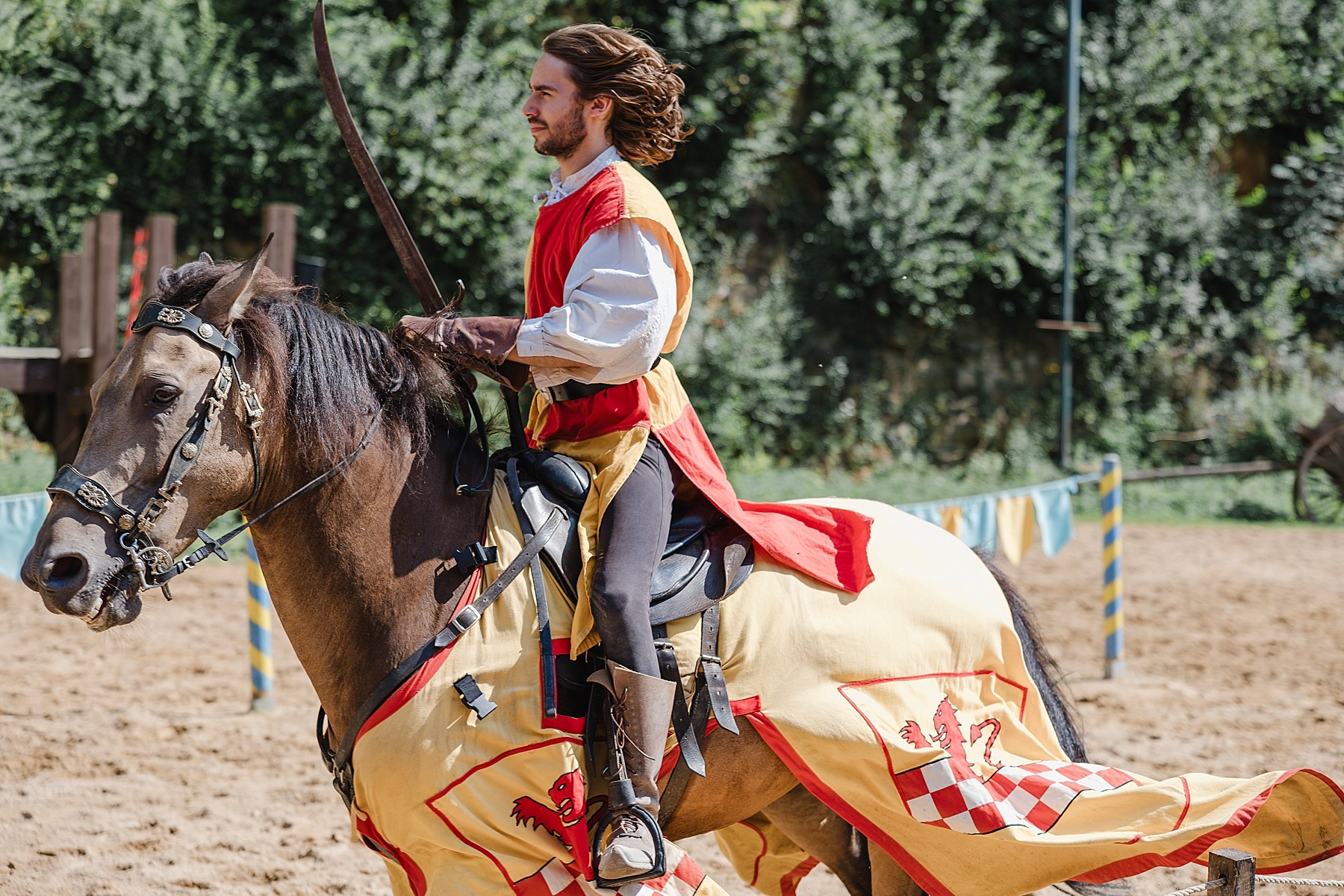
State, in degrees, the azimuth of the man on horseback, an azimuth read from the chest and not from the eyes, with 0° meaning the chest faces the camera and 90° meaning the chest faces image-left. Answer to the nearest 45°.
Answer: approximately 90°

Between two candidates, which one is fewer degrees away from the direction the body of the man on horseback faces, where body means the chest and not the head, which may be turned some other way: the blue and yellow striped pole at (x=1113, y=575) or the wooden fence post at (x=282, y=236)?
the wooden fence post

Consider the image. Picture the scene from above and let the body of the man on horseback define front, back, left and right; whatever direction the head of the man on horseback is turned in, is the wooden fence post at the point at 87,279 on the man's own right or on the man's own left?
on the man's own right

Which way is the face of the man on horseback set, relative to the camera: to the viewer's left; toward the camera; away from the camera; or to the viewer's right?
to the viewer's left

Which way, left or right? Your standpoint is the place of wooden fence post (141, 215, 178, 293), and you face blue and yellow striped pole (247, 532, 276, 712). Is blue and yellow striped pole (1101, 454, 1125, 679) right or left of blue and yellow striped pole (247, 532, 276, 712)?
left

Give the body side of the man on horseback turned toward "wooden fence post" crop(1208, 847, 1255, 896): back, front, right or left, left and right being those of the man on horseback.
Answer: back

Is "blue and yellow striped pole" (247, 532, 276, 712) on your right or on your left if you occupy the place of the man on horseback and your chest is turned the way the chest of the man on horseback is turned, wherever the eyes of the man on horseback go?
on your right
